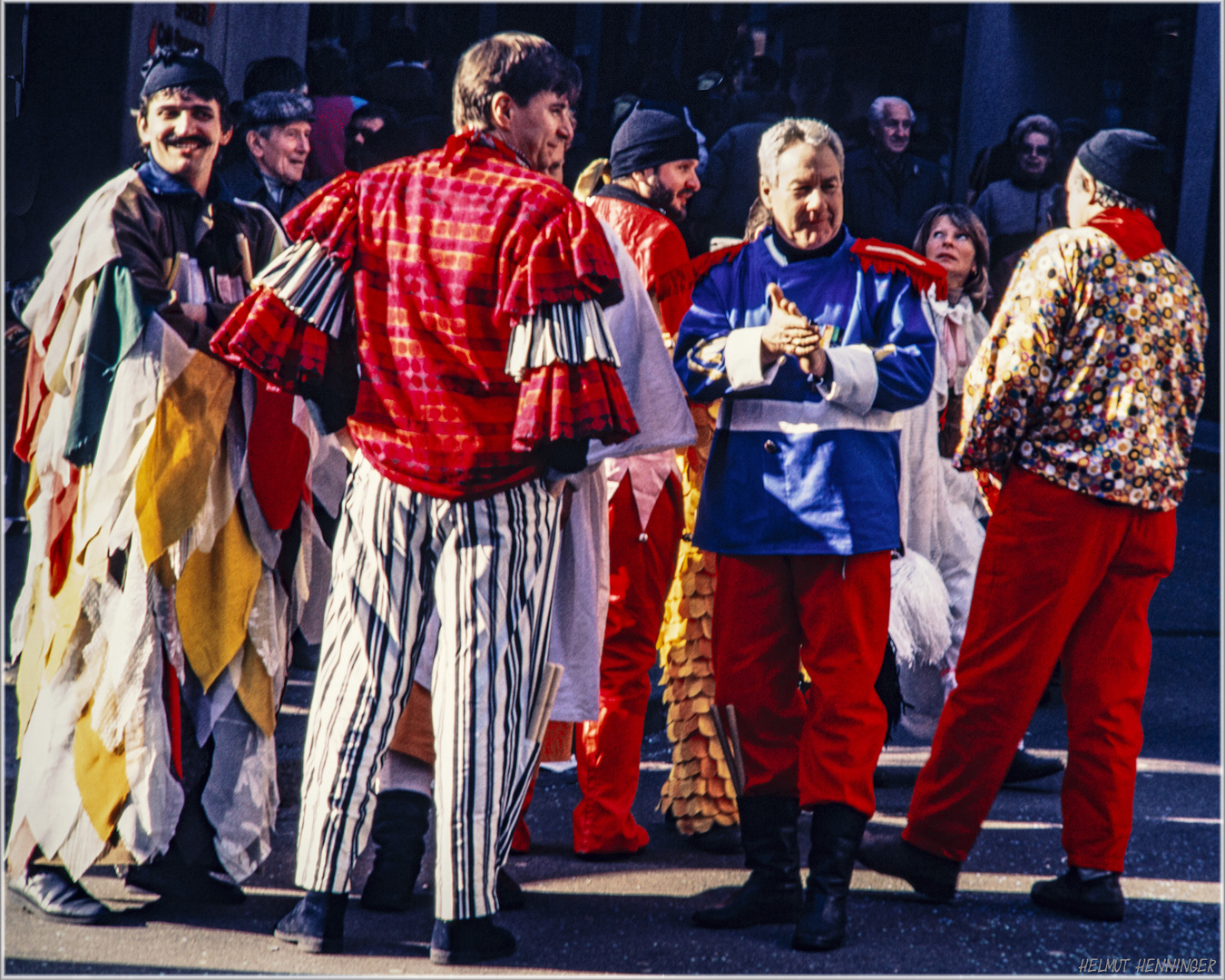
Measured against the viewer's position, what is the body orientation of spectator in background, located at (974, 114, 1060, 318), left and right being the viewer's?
facing the viewer

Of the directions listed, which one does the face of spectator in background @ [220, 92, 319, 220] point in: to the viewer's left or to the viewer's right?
to the viewer's right

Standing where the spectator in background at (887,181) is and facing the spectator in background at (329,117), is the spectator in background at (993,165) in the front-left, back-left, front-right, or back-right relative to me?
back-right

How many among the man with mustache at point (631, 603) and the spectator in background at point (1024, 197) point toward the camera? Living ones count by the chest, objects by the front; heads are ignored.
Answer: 1

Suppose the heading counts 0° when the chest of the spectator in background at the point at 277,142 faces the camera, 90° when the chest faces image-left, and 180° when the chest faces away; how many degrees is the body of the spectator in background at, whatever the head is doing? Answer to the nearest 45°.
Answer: approximately 315°

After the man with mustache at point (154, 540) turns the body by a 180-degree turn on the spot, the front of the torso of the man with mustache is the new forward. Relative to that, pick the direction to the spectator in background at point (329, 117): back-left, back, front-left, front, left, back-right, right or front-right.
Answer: front-right

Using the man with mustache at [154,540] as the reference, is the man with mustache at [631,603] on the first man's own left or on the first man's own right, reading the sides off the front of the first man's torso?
on the first man's own left

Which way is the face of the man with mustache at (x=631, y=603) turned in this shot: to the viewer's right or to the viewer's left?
to the viewer's right

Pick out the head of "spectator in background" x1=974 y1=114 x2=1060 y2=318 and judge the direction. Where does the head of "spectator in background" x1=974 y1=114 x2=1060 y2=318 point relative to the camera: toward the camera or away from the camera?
toward the camera

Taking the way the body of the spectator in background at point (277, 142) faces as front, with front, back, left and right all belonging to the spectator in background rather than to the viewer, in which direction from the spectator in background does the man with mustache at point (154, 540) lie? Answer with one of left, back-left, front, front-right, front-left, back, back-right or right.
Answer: front-right

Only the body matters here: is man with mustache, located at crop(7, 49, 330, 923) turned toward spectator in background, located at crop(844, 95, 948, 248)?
no
